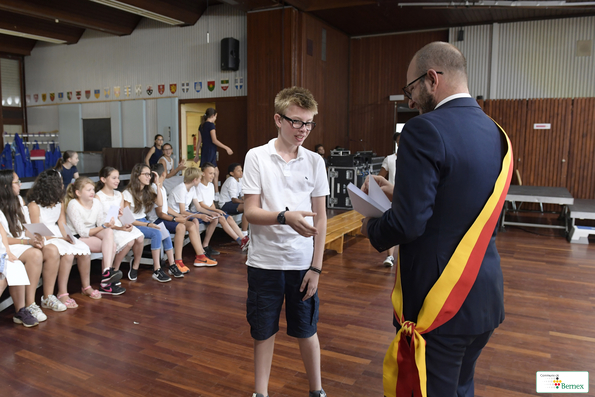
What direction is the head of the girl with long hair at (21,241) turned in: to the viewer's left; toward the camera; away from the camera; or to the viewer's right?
to the viewer's right

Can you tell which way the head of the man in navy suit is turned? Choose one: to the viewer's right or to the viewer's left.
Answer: to the viewer's left

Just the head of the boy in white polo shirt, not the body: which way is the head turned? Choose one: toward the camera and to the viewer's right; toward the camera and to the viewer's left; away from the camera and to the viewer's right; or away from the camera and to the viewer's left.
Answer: toward the camera and to the viewer's right

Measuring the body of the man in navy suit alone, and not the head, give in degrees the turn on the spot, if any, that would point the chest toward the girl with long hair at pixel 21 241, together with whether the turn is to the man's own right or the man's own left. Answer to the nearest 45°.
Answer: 0° — they already face them

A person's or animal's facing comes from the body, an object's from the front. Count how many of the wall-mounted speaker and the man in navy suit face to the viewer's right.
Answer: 0

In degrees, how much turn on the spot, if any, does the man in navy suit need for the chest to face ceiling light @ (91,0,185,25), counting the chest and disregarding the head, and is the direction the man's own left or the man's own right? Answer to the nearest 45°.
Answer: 0° — they already face it

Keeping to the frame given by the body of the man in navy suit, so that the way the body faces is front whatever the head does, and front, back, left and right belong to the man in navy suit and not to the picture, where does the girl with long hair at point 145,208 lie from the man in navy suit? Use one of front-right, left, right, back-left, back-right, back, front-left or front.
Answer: front

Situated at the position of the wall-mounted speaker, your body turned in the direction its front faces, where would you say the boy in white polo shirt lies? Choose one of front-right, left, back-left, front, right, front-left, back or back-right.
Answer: front-left

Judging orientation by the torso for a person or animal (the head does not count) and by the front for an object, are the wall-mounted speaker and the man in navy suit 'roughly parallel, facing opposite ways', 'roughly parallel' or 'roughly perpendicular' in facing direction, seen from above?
roughly perpendicular

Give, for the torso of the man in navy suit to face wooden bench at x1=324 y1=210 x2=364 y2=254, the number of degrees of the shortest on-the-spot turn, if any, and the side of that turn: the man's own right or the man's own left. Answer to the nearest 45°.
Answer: approximately 45° to the man's own right

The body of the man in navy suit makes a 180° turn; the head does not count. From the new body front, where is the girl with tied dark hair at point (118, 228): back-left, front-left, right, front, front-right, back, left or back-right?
back

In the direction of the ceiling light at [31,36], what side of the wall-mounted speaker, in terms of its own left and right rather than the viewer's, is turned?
right

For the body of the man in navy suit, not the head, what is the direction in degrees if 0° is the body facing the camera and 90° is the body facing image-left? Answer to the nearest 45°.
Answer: approximately 135°

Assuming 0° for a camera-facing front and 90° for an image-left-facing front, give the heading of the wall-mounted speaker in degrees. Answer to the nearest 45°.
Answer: approximately 45°

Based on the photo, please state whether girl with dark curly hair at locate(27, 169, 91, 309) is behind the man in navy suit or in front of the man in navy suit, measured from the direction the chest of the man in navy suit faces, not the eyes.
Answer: in front
